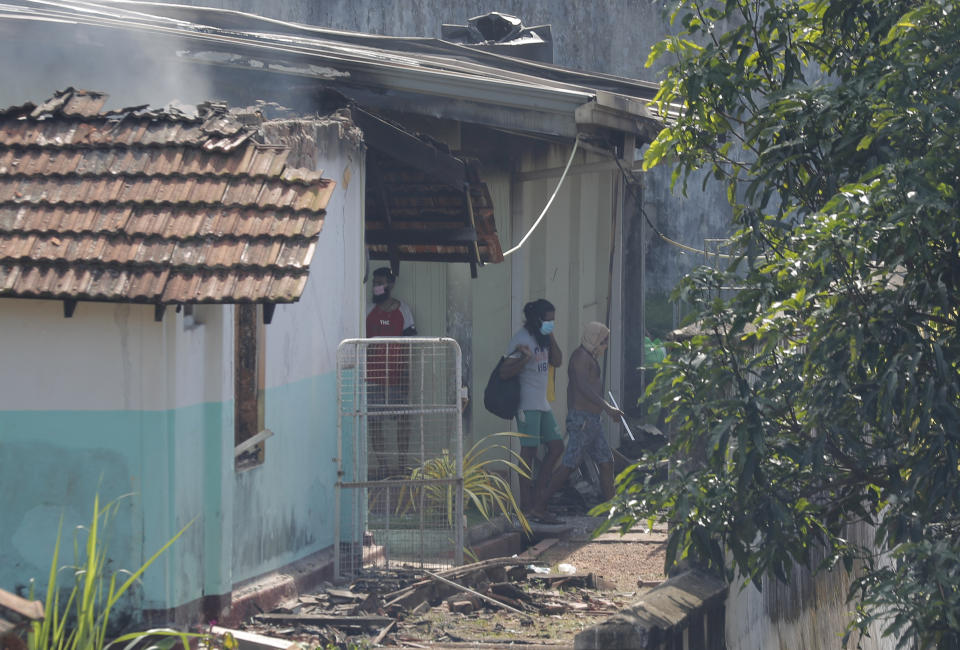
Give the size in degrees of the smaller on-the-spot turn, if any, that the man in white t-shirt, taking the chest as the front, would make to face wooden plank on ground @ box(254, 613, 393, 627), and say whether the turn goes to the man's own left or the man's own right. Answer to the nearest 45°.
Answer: approximately 45° to the man's own right

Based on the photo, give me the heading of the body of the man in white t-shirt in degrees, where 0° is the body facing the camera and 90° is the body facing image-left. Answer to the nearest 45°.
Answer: approximately 315°
